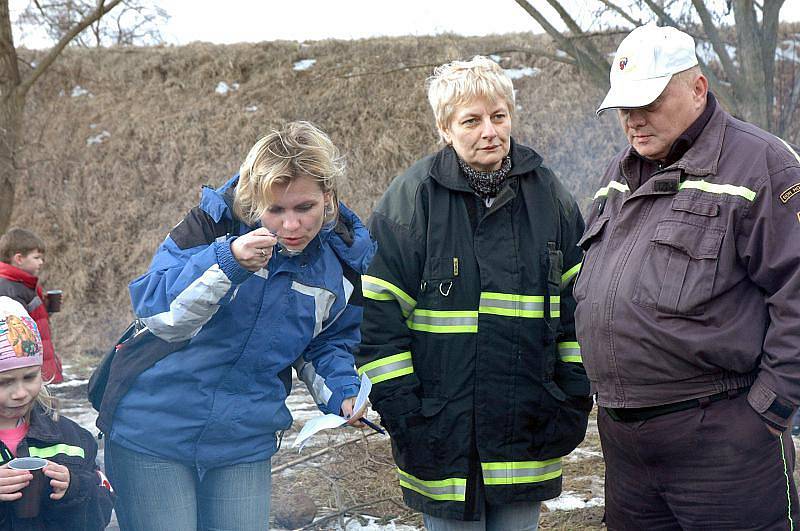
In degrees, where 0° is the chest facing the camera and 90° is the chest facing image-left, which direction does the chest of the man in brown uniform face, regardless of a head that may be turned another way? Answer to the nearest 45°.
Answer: approximately 45°

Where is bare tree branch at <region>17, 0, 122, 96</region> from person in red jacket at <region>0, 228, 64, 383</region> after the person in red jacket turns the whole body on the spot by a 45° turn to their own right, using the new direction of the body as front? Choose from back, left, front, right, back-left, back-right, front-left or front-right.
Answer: back-left

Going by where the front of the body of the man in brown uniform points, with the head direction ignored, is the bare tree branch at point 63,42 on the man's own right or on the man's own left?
on the man's own right

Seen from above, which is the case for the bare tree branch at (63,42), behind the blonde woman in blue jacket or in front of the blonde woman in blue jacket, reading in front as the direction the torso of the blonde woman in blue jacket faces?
behind

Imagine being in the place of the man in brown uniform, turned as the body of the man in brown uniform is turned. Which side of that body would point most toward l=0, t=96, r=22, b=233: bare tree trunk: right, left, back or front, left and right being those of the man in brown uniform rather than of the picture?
right

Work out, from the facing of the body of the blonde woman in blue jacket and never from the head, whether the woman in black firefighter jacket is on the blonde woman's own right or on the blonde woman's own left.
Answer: on the blonde woman's own left

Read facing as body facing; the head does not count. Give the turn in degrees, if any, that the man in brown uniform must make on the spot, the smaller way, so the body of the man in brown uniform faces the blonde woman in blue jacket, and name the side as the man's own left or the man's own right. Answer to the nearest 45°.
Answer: approximately 45° to the man's own right
